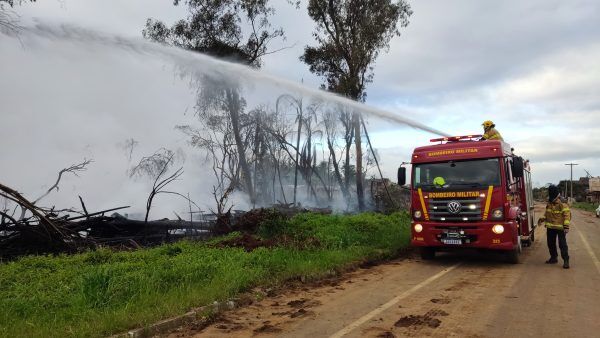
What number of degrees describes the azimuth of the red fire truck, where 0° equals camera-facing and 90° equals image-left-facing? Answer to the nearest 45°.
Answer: approximately 0°

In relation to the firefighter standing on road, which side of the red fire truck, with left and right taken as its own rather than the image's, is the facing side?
left

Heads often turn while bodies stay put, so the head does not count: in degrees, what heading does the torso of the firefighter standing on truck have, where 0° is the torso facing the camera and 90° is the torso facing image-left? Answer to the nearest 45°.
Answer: approximately 90°

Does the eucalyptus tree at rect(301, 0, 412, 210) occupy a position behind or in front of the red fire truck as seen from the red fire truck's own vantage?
behind

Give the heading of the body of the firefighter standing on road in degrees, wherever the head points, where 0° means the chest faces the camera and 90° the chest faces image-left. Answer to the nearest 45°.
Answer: approximately 45°

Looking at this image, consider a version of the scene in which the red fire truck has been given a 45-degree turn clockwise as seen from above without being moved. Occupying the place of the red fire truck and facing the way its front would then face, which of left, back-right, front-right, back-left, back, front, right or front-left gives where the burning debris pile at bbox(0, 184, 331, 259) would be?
front-right

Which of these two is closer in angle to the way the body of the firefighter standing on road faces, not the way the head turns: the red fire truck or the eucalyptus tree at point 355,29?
the red fire truck

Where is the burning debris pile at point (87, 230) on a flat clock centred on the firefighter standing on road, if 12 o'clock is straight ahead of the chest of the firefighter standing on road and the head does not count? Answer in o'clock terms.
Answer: The burning debris pile is roughly at 1 o'clock from the firefighter standing on road.
